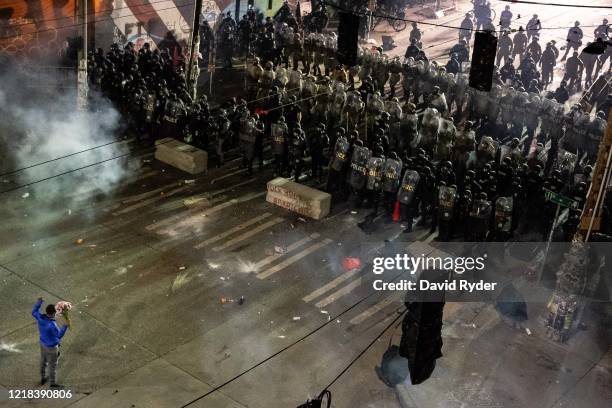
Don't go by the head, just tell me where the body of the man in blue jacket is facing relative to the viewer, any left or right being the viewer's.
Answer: facing away from the viewer and to the right of the viewer

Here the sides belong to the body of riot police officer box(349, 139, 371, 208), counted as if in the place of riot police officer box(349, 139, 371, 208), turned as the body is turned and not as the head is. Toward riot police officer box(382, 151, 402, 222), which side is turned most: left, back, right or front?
left

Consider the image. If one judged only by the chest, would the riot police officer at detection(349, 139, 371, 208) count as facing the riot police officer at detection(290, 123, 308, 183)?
no

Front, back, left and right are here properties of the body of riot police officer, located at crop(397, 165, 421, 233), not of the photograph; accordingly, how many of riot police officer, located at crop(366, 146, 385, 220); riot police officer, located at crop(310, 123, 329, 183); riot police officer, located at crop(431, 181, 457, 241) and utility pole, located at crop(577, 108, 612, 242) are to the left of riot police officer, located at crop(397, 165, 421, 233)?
2

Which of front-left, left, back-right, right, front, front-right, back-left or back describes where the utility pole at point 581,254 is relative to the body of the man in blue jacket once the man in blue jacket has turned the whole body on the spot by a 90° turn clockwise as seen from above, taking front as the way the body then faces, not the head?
front-left

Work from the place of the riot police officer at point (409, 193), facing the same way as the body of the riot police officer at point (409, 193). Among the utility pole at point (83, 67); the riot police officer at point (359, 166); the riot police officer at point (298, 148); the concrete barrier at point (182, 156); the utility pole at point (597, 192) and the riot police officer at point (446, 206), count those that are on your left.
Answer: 2

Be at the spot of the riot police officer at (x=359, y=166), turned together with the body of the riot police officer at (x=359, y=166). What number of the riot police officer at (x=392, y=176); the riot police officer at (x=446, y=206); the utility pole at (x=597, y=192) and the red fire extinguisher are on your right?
0

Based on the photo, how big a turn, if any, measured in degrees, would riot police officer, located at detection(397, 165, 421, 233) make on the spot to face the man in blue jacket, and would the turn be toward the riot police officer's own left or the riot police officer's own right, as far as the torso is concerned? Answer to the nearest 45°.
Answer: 0° — they already face them

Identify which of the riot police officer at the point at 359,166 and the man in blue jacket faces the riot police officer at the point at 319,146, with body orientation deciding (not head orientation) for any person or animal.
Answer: the man in blue jacket

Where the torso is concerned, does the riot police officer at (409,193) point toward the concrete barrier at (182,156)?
no

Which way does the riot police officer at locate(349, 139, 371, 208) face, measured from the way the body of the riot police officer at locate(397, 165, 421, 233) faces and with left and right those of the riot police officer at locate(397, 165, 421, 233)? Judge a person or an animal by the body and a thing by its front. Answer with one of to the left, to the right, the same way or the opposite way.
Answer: the same way

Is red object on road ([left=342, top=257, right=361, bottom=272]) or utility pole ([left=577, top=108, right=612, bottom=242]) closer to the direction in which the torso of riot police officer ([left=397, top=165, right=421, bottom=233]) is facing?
the red object on road

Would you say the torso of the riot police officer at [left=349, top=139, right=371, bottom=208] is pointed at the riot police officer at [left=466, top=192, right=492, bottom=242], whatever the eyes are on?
no

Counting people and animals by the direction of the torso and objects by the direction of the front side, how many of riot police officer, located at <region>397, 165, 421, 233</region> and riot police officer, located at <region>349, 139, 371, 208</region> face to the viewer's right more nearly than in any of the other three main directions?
0

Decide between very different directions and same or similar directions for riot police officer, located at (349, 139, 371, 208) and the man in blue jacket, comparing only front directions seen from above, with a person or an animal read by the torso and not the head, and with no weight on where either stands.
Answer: very different directions

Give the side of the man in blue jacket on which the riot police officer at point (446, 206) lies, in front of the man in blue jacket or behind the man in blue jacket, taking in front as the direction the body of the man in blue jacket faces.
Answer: in front

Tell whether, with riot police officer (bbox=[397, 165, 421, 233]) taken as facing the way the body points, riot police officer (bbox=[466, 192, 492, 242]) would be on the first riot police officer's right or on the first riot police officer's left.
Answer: on the first riot police officer's left

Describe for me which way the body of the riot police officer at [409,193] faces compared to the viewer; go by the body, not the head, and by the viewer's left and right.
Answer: facing the viewer and to the left of the viewer

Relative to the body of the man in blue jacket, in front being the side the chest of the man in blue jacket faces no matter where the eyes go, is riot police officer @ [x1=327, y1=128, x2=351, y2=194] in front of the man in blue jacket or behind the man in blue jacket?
in front

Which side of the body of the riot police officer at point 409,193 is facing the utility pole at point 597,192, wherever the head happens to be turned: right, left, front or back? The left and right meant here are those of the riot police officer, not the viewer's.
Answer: left

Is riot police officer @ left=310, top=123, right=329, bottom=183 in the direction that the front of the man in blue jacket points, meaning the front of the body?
yes
